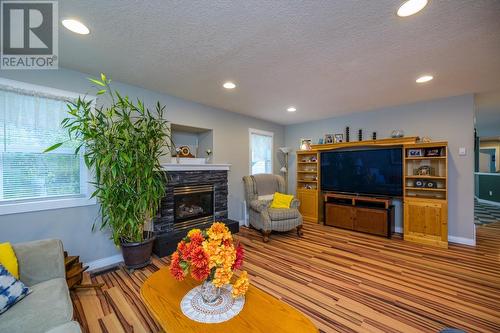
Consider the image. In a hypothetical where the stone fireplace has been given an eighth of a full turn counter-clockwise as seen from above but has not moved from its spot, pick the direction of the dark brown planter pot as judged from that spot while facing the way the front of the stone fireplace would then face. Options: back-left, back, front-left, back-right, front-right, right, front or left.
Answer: back-right

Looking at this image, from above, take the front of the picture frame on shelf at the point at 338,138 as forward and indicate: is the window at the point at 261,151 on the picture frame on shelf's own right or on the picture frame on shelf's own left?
on the picture frame on shelf's own right

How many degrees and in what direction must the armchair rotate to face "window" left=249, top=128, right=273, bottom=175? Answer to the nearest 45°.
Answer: approximately 135° to its left

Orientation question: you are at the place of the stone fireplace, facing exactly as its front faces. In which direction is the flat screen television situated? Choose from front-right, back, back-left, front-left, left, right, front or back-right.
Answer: front-left

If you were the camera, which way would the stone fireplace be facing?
facing the viewer and to the right of the viewer

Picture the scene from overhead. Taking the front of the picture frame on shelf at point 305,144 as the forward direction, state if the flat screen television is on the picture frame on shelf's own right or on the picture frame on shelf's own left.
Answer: on the picture frame on shelf's own left

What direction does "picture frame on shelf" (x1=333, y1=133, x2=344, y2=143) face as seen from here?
toward the camera

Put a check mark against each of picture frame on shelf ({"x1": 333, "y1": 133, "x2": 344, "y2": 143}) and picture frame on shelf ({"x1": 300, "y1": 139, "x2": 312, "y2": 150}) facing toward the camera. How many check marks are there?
2

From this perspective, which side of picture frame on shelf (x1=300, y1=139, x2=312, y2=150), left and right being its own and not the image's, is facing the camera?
front

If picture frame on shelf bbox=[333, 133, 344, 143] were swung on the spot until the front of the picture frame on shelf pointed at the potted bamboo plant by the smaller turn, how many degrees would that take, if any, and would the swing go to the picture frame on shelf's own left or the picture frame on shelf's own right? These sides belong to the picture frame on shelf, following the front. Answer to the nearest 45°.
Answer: approximately 45° to the picture frame on shelf's own right

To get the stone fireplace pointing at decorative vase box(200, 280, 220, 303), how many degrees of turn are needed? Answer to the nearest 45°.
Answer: approximately 45° to its right

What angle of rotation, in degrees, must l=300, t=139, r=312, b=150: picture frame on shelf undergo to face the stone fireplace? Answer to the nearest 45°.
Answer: approximately 45° to its right

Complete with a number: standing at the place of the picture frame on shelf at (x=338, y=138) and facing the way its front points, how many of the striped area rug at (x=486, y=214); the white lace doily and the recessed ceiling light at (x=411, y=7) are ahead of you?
2

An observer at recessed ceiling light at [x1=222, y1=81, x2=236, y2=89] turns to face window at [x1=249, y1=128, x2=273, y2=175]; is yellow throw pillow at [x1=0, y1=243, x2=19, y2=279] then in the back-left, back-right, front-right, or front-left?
back-left

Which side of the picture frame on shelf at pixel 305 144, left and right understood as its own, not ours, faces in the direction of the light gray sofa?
front
